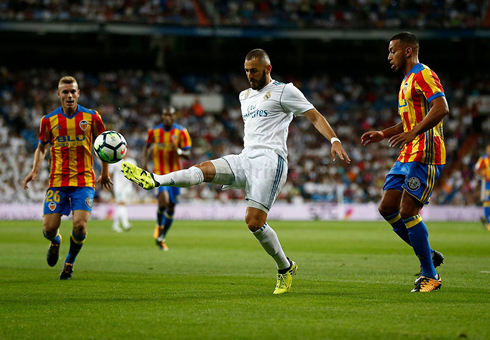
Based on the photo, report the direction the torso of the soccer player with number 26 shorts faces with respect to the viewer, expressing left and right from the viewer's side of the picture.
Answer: facing the viewer

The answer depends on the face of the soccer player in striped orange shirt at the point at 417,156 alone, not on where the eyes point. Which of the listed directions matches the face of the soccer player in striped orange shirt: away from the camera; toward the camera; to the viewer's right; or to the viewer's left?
to the viewer's left

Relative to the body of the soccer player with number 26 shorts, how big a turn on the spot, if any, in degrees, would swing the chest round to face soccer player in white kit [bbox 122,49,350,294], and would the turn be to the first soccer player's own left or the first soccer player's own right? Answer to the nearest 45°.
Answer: approximately 45° to the first soccer player's own left

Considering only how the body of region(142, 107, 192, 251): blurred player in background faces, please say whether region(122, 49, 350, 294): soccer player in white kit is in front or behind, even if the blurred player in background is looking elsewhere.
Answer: in front

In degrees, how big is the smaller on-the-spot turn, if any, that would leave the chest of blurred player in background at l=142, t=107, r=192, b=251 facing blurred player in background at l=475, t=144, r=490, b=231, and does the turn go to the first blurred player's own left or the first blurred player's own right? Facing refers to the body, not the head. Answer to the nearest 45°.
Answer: approximately 135° to the first blurred player's own left

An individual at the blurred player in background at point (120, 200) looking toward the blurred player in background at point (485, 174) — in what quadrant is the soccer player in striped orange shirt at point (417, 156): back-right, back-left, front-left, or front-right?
front-right

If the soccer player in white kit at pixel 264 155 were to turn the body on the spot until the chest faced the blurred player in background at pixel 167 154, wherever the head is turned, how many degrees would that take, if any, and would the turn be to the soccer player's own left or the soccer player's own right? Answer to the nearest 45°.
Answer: approximately 135° to the soccer player's own right

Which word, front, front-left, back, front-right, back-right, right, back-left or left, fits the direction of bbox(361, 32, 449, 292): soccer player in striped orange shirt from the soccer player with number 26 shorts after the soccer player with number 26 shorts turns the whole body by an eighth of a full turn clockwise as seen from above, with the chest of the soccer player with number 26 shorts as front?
left

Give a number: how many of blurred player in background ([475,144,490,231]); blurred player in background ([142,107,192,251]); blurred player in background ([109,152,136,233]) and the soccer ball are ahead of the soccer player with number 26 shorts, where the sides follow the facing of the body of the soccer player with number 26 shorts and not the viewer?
1

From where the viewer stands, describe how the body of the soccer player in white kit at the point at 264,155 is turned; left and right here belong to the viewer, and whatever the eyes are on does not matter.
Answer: facing the viewer and to the left of the viewer

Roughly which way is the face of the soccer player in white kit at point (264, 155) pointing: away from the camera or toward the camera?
toward the camera

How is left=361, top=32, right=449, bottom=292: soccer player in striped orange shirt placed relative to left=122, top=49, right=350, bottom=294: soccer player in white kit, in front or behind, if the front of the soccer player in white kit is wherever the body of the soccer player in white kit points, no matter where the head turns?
behind

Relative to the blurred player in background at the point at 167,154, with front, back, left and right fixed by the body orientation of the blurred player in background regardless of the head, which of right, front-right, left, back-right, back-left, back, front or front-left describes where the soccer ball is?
front

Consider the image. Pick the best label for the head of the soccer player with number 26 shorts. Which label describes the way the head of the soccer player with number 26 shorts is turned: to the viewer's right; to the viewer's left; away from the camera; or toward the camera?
toward the camera
